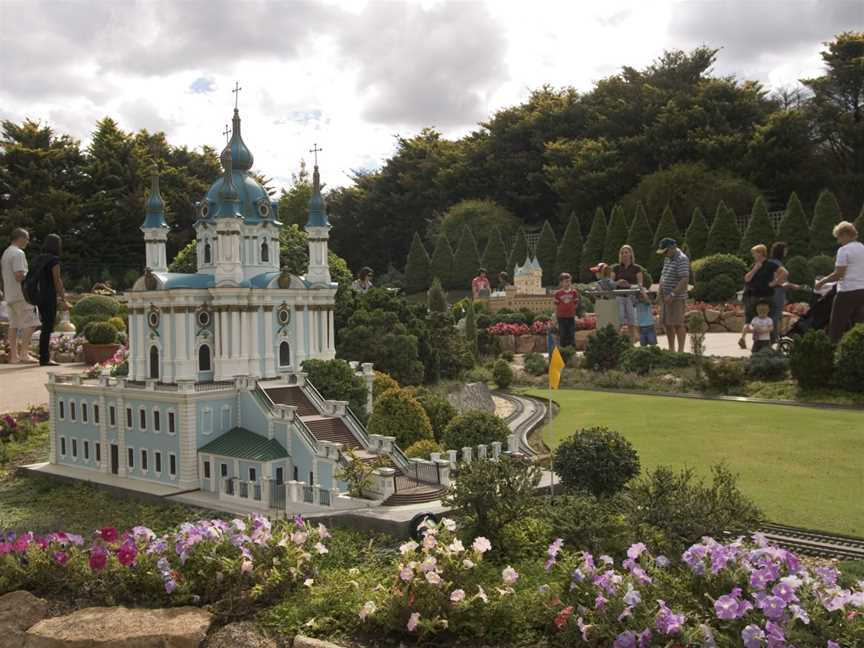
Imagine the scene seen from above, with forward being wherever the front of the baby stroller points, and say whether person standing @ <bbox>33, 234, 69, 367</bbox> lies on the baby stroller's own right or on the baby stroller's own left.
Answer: on the baby stroller's own left

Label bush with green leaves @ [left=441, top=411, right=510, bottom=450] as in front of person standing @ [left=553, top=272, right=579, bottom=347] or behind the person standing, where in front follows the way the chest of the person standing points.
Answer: in front

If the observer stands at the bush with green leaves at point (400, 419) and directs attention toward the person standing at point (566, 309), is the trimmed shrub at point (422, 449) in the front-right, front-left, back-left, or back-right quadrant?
back-right

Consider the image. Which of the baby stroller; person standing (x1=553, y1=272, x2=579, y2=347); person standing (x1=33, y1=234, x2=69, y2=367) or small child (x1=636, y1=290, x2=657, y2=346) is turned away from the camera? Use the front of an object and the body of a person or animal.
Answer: the small child

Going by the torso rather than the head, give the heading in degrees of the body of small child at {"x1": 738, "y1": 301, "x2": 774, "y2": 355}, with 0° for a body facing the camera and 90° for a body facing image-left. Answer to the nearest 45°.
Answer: approximately 45°

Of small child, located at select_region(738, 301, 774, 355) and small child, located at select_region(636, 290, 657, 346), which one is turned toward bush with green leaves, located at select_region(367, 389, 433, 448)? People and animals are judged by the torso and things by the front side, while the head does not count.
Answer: small child, located at select_region(738, 301, 774, 355)

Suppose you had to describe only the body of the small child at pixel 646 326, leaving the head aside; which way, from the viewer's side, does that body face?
away from the camera

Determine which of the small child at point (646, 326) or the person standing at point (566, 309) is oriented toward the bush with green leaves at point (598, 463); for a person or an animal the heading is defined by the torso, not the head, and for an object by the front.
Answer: the person standing

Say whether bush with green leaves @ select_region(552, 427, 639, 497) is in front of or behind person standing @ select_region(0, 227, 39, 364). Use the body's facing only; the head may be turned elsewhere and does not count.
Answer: in front

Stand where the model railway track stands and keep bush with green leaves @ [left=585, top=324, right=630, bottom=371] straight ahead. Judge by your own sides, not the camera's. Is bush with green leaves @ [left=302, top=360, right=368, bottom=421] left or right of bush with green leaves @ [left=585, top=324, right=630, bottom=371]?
left

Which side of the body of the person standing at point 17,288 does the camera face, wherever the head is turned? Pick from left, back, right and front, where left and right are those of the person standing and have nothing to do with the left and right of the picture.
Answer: right

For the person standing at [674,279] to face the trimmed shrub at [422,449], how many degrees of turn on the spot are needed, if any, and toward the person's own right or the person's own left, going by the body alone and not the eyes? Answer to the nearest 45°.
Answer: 0° — they already face it

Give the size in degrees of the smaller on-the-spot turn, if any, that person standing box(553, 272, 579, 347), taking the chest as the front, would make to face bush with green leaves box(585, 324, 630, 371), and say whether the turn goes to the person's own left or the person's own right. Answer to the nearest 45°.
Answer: approximately 45° to the person's own left

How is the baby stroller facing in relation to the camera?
to the viewer's left
